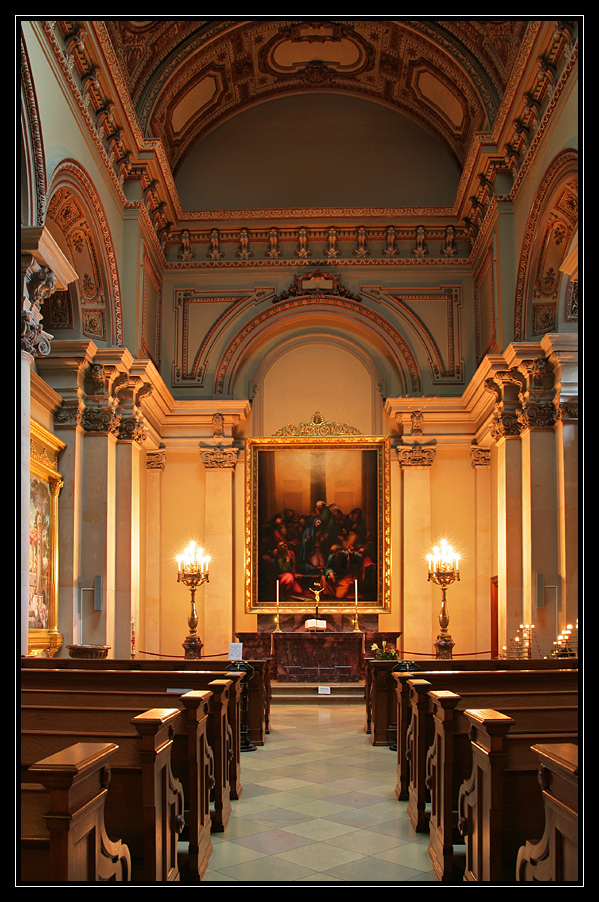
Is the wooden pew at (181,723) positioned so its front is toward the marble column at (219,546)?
yes

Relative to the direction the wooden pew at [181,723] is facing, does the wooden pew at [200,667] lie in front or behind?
in front

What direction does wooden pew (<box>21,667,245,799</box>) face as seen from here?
away from the camera

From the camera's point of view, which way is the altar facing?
toward the camera

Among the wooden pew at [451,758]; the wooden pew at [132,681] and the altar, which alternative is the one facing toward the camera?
the altar

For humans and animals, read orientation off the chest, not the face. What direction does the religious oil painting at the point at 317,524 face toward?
toward the camera

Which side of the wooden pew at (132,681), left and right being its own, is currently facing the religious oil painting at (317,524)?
front

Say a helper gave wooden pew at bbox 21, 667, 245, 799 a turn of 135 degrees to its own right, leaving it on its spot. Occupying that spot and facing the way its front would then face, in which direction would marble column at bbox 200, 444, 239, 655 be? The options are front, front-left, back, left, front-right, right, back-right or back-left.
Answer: back-left

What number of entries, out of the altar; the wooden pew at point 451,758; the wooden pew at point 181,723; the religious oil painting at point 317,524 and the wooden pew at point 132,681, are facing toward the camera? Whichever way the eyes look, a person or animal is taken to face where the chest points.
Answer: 2

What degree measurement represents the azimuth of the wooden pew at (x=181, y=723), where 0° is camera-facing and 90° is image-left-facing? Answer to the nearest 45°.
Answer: approximately 180°

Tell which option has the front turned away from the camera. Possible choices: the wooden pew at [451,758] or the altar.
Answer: the wooden pew

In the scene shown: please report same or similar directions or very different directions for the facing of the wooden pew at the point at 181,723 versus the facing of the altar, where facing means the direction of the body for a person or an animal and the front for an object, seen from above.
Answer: very different directions

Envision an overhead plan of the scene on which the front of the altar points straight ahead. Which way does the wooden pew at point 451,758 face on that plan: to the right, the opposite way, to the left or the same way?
the opposite way

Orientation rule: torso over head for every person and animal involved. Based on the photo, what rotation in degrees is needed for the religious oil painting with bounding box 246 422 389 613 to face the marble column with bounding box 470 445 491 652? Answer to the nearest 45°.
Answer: approximately 90° to its left

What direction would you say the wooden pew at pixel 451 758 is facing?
away from the camera

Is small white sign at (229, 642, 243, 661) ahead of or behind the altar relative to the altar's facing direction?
ahead

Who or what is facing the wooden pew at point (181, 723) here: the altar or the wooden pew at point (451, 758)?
the altar

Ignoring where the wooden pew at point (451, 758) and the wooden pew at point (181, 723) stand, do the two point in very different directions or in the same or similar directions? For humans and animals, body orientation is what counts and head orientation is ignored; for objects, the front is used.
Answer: same or similar directions
